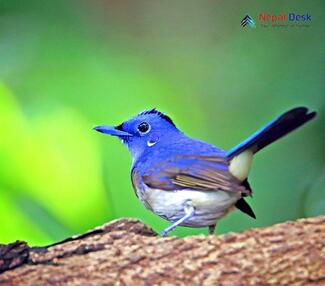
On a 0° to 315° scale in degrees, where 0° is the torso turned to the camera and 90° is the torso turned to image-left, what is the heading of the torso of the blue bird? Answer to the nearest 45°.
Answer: approximately 90°
